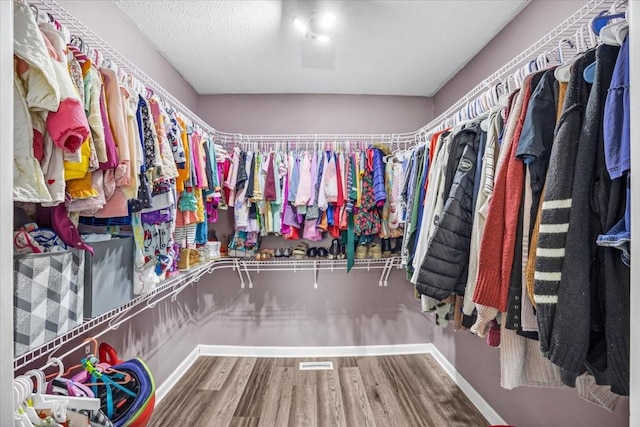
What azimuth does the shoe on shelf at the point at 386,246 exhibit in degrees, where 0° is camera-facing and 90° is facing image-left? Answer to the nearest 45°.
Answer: approximately 0°

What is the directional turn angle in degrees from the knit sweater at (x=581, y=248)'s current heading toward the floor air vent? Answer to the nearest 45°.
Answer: approximately 90° to its right

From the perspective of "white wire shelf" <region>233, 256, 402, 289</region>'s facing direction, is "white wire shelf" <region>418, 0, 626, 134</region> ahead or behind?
ahead

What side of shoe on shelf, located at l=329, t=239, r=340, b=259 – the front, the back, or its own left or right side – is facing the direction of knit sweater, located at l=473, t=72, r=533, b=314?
front

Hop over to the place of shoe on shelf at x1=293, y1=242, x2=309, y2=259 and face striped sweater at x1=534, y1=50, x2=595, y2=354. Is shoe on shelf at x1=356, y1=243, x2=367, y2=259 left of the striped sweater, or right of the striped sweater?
left

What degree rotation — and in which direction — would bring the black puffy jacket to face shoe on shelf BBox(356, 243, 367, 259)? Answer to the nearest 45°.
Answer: approximately 90° to its right

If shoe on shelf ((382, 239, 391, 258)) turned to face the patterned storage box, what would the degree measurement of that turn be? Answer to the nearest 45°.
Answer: approximately 45° to its right

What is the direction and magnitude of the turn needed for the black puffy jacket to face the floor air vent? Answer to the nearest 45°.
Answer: approximately 90° to its right

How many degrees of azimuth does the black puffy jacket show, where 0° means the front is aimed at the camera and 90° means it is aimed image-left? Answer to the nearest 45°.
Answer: approximately 45°
